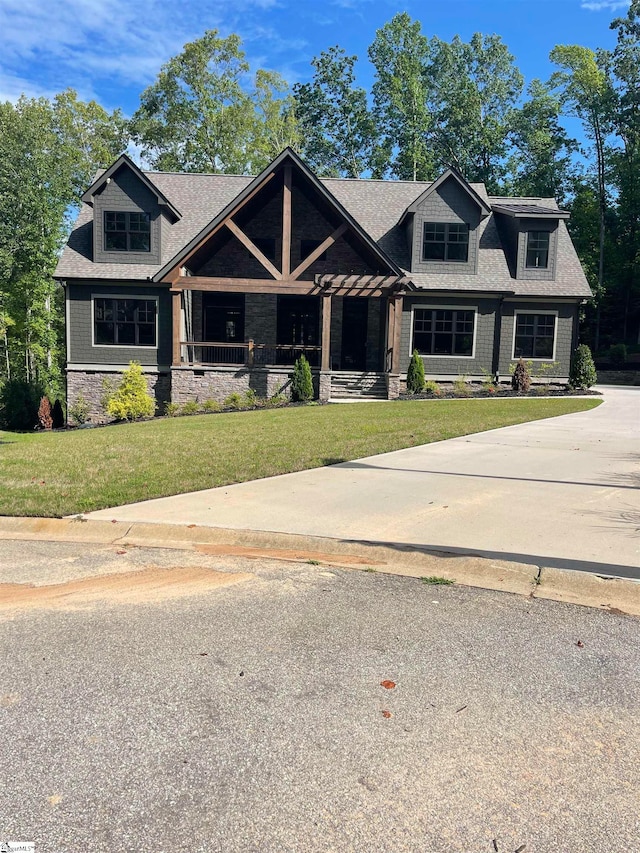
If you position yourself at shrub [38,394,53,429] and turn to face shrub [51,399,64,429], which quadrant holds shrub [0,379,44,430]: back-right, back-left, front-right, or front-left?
back-left

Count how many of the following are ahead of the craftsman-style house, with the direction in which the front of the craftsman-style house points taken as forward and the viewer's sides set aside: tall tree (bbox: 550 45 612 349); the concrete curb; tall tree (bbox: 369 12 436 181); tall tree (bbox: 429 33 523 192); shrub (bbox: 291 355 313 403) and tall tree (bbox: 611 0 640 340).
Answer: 2

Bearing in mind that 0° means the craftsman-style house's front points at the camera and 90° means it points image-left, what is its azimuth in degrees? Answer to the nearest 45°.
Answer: approximately 0°

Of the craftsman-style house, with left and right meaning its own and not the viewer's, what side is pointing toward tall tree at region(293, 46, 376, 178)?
back

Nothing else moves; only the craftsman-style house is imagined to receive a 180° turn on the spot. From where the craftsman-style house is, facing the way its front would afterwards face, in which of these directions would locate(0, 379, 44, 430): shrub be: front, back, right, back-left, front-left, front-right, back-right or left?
back-left

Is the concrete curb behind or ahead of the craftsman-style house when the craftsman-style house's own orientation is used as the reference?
ahead

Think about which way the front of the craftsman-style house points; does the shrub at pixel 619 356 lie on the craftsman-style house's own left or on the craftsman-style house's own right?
on the craftsman-style house's own left

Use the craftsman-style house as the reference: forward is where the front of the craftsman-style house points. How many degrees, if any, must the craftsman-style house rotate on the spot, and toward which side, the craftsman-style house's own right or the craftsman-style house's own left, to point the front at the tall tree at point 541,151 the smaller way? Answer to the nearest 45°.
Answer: approximately 135° to the craftsman-style house's own left

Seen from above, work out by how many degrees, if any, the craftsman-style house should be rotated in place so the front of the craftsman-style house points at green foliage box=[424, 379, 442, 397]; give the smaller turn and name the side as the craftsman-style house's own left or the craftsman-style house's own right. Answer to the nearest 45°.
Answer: approximately 45° to the craftsman-style house's own left

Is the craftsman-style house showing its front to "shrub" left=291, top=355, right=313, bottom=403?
yes

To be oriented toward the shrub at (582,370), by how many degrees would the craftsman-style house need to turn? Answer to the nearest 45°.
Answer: approximately 90° to its left

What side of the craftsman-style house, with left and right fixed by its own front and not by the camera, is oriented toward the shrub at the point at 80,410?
right

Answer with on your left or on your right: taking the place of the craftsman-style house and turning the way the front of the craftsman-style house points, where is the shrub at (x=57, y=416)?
on your right

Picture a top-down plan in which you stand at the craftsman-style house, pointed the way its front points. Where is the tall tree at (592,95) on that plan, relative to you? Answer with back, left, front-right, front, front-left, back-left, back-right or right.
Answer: back-left

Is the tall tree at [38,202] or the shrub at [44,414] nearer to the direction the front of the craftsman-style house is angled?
the shrub
